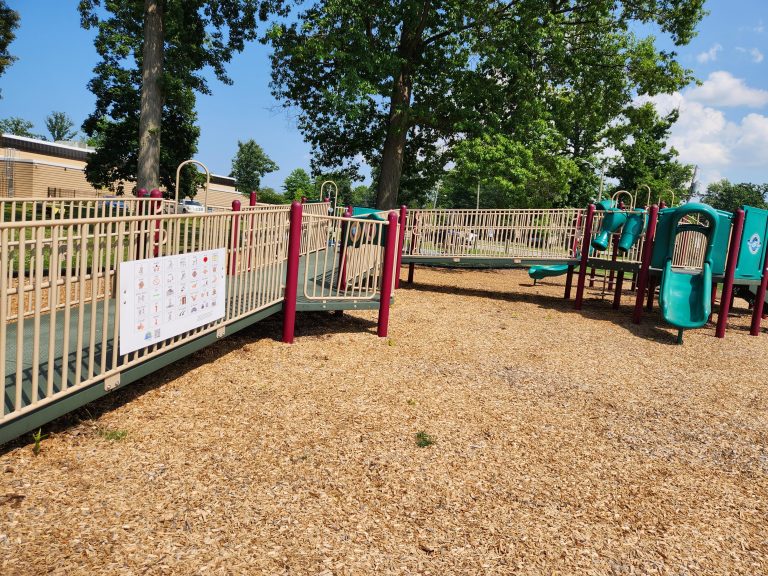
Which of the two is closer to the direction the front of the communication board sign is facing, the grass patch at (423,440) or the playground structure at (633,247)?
the grass patch

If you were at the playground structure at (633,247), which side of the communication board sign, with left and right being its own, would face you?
left

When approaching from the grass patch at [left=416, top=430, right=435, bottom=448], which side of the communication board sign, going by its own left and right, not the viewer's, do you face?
front

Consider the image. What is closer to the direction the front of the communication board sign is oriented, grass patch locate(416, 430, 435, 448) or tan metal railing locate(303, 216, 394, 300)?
the grass patch

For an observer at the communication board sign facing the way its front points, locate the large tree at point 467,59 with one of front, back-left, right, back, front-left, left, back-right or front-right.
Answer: left

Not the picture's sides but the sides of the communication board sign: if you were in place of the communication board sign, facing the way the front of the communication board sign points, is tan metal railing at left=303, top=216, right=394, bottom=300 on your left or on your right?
on your left

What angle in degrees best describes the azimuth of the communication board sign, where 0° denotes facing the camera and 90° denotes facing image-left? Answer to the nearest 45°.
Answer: approximately 315°

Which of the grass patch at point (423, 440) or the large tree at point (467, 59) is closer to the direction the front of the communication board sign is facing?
the grass patch

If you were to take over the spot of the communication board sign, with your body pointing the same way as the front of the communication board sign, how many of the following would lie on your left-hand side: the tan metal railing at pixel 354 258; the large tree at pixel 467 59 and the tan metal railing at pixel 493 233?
3

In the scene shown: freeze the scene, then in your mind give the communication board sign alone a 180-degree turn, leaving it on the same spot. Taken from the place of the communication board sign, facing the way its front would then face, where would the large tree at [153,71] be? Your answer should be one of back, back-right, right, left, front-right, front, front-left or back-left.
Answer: front-right

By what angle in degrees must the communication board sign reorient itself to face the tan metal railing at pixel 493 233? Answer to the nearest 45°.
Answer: approximately 90° to its left
